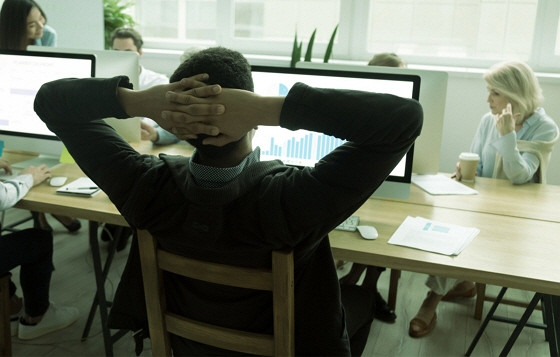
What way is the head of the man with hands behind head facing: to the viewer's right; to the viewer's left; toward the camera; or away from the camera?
away from the camera

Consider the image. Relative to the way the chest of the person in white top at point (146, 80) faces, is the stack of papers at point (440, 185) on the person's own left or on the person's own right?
on the person's own left

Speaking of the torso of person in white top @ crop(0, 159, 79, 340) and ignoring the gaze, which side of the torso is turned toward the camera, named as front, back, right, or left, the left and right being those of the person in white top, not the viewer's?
right

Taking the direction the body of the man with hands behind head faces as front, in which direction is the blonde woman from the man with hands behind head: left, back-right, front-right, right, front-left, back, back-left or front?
front-right

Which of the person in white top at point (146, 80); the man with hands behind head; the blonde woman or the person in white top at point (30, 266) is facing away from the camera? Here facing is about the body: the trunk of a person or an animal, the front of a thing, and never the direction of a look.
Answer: the man with hands behind head

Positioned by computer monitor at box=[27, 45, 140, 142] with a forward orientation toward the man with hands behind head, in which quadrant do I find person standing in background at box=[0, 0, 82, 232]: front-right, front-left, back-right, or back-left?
back-right

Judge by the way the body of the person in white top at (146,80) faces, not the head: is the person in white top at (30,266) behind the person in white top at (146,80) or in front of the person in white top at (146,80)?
in front

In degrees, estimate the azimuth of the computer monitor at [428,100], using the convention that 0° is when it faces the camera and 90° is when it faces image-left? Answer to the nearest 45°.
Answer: approximately 180°

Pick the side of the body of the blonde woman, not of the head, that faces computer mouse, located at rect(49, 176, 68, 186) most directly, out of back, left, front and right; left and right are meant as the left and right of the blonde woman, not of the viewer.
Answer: front

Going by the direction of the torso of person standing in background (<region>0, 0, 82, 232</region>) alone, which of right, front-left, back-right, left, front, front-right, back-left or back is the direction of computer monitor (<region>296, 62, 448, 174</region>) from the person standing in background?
front

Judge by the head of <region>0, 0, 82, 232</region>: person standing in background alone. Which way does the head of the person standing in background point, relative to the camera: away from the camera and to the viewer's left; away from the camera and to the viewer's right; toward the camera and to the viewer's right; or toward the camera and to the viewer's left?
toward the camera and to the viewer's right

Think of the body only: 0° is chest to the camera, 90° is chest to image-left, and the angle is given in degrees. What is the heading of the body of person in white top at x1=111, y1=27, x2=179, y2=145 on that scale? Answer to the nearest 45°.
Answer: approximately 45°

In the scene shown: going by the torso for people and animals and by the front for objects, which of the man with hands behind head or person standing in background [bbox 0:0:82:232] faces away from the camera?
the man with hands behind head

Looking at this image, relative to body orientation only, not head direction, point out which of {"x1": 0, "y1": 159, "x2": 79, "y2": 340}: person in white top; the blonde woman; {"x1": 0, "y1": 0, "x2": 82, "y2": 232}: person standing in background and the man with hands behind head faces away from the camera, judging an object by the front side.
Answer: the man with hands behind head
